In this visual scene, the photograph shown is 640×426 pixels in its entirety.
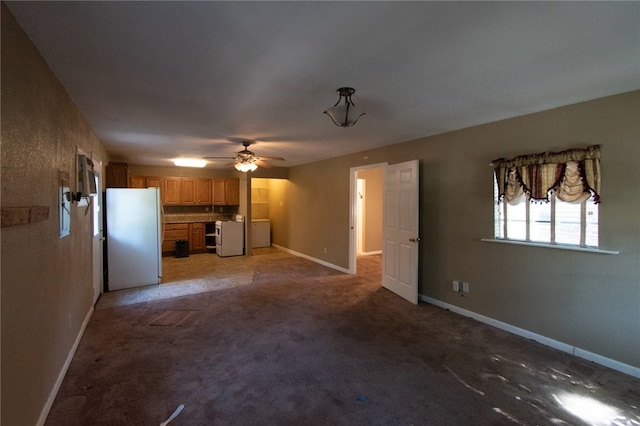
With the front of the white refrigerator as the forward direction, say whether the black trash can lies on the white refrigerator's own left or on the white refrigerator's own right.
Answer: on the white refrigerator's own left

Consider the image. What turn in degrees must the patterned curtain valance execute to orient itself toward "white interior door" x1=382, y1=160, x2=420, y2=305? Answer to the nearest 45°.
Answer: approximately 45° to its right

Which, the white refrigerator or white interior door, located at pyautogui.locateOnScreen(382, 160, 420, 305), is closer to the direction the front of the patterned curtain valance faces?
the white refrigerator

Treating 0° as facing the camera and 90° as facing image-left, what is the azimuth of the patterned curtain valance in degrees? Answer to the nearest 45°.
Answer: approximately 45°

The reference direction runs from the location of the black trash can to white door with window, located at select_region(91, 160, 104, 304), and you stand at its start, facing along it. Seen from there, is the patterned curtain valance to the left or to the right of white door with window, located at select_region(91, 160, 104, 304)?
left
